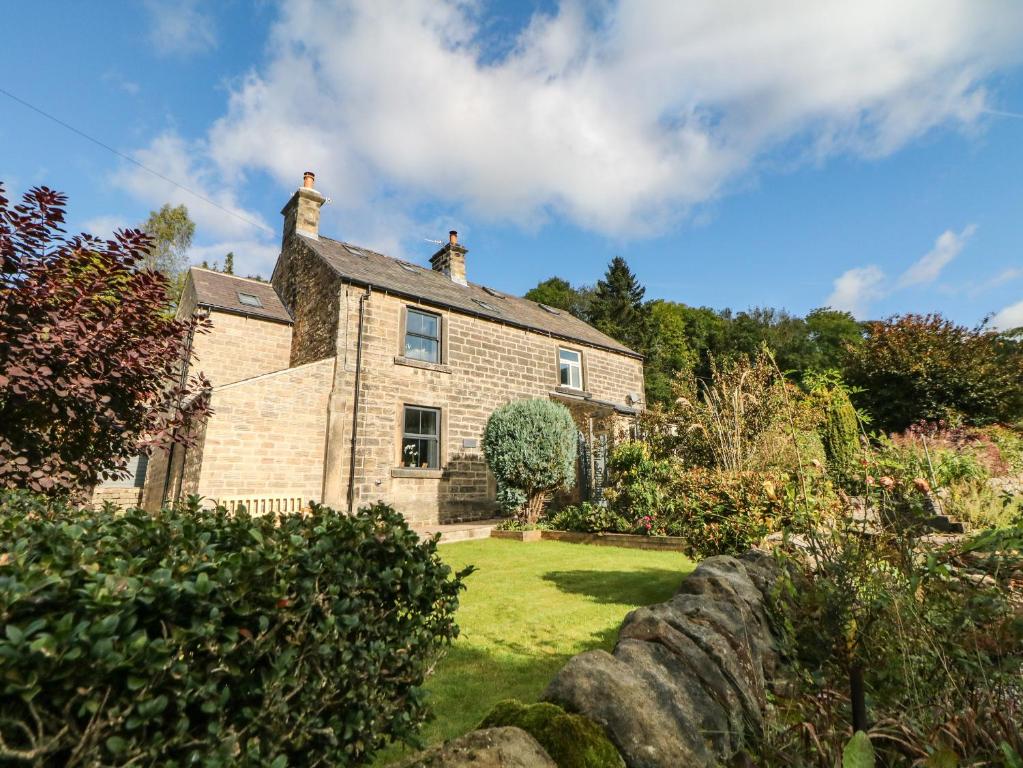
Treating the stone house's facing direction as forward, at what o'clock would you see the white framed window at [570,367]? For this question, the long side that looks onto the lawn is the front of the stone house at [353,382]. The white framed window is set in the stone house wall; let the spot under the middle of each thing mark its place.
The white framed window is roughly at 10 o'clock from the stone house.

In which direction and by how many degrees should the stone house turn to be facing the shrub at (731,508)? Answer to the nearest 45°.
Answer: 0° — it already faces it

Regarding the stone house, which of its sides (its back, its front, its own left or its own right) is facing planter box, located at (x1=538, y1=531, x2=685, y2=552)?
front

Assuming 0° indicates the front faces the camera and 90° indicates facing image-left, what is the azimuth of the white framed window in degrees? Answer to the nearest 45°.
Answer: approximately 315°

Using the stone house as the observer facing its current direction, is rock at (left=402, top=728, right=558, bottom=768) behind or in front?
in front

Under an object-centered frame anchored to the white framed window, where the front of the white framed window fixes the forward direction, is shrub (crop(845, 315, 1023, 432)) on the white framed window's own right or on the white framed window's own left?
on the white framed window's own left

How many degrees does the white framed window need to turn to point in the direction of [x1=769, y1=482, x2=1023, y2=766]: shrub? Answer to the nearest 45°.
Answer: approximately 45° to its right

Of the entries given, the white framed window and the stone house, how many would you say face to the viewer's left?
0

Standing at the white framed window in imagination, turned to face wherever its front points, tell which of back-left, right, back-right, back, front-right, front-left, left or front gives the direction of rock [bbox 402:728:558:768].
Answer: front-right

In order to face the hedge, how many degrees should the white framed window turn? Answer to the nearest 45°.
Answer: approximately 45° to its right

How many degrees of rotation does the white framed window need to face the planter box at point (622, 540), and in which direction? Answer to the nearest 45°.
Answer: approximately 45° to its right

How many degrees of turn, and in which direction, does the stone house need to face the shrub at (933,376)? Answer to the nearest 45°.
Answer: approximately 45° to its left

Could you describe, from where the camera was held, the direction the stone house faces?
facing the viewer and to the right of the viewer
